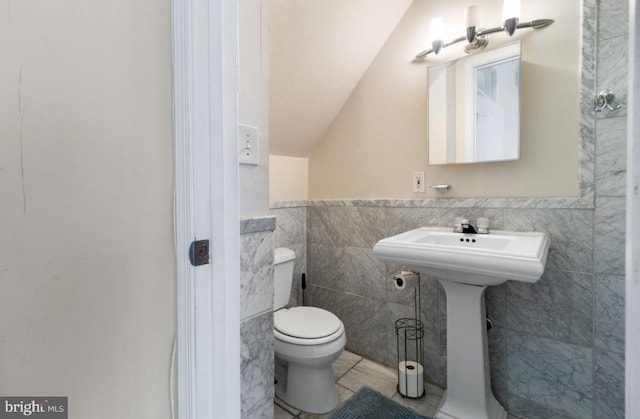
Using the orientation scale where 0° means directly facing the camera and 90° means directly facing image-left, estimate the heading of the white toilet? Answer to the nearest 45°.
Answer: approximately 315°

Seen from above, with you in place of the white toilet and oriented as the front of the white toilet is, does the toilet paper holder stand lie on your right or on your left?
on your left

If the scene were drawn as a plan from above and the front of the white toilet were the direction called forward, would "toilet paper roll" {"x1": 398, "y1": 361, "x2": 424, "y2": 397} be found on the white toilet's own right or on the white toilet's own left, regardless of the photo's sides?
on the white toilet's own left

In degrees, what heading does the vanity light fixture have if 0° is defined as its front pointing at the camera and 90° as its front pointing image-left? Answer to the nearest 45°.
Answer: approximately 45°

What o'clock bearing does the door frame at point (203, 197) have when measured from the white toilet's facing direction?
The door frame is roughly at 2 o'clock from the white toilet.
